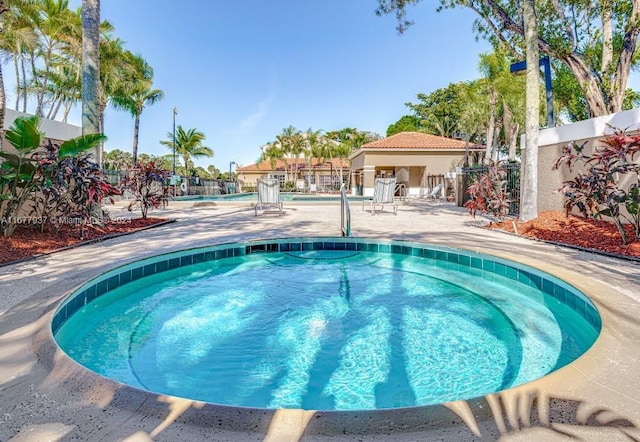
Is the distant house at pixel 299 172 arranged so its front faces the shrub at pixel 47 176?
yes

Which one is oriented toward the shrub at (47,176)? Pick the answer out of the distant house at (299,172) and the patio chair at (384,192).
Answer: the distant house

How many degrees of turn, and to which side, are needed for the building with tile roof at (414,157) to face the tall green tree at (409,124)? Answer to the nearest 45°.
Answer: approximately 180°

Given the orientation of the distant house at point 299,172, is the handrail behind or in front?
in front

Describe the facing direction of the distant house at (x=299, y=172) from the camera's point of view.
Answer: facing the viewer

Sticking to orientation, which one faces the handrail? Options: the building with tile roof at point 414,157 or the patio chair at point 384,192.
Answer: the building with tile roof

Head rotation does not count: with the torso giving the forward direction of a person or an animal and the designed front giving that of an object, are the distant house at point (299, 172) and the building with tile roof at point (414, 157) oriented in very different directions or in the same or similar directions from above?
same or similar directions

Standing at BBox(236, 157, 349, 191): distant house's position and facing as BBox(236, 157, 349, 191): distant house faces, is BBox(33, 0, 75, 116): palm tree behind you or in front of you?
in front
